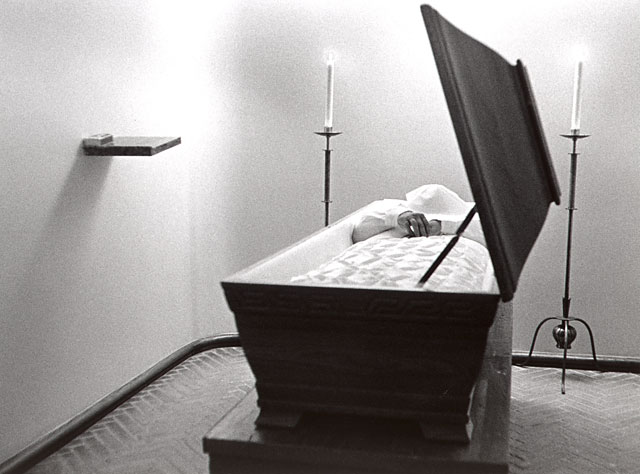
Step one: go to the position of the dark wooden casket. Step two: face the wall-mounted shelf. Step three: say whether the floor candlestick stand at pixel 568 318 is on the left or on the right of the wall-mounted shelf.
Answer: right

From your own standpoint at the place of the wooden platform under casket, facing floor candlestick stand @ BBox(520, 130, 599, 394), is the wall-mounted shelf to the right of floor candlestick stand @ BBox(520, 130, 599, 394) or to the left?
left

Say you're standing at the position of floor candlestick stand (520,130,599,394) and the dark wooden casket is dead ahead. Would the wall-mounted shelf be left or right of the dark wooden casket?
right
